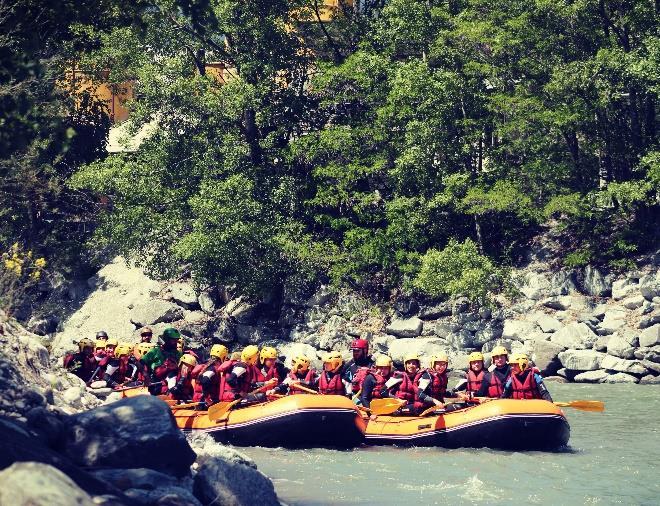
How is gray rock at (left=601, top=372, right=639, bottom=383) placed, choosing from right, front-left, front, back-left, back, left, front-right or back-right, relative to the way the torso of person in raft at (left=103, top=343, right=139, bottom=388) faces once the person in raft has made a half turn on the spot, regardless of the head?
back-right

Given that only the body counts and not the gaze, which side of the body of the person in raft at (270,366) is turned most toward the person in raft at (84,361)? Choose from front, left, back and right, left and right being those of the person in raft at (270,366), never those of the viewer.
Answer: back

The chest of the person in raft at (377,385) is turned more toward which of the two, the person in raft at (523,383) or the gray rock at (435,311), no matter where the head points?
the person in raft

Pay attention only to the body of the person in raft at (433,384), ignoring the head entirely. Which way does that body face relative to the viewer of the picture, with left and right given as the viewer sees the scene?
facing the viewer and to the right of the viewer

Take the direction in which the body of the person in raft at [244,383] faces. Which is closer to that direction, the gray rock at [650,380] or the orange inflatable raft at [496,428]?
the orange inflatable raft

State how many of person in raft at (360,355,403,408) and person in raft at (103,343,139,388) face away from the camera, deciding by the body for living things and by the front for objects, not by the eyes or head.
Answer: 0
